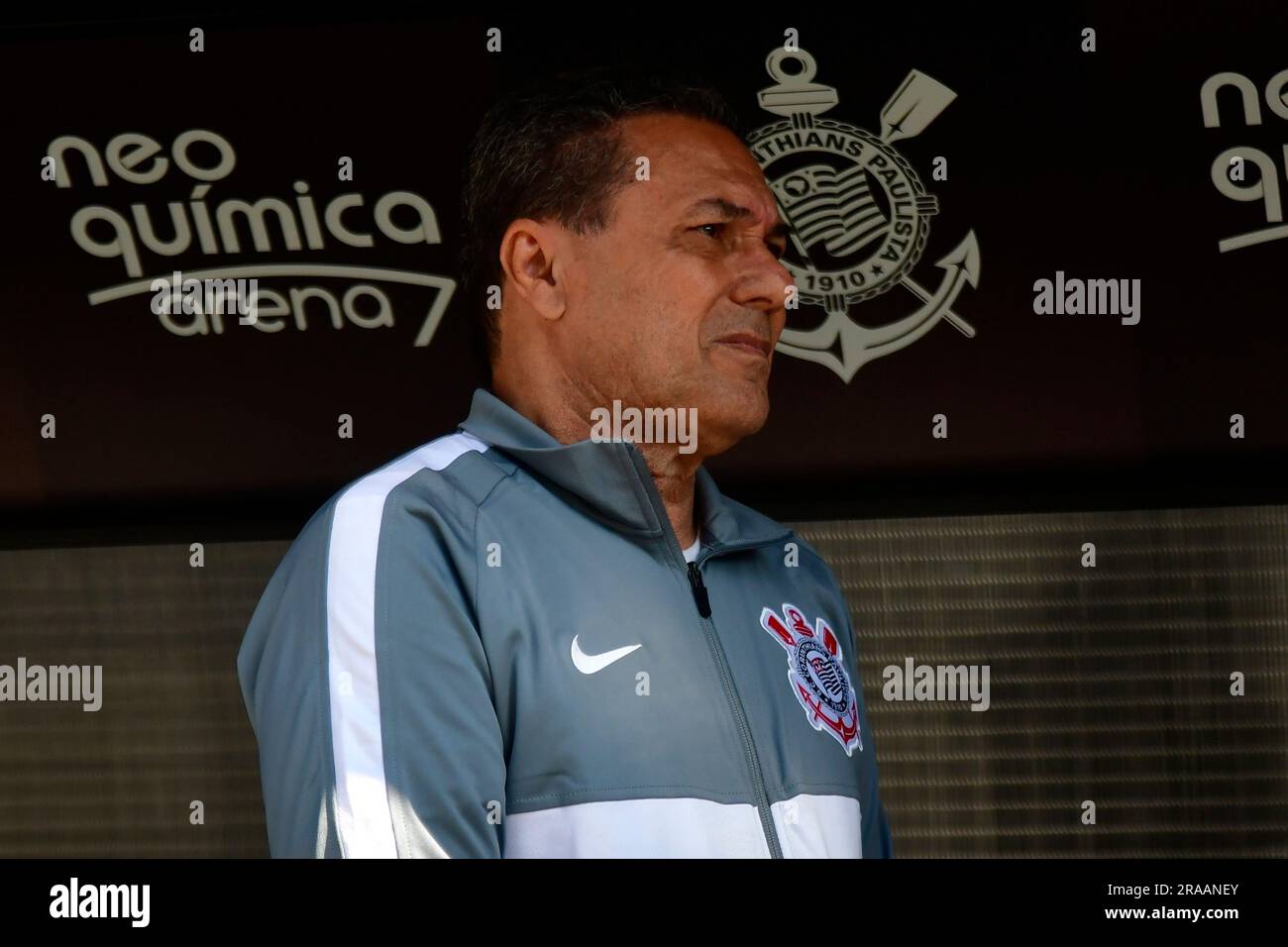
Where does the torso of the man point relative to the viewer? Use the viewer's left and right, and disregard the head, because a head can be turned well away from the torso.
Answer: facing the viewer and to the right of the viewer
